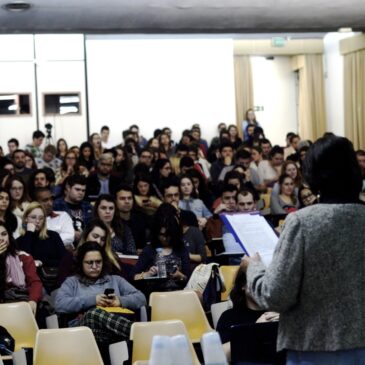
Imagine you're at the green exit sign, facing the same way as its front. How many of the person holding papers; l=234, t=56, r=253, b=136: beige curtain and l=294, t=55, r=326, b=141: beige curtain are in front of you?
1

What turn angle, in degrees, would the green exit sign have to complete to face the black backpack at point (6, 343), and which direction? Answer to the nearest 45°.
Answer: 0° — it already faces it

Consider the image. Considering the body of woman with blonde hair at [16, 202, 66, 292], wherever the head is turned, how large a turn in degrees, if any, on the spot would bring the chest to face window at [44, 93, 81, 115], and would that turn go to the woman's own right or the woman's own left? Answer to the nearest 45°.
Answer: approximately 180°

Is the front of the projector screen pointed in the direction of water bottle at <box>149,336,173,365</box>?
yes

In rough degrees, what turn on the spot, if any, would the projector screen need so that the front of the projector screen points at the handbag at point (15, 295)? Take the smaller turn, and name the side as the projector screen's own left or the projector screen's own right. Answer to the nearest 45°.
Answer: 0° — it already faces it

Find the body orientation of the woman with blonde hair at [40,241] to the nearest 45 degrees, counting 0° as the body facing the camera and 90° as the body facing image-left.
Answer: approximately 0°

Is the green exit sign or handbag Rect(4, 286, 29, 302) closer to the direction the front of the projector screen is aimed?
the handbag

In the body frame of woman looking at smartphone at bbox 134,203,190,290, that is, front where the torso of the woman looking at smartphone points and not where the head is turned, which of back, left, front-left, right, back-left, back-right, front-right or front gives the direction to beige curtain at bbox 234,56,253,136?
back

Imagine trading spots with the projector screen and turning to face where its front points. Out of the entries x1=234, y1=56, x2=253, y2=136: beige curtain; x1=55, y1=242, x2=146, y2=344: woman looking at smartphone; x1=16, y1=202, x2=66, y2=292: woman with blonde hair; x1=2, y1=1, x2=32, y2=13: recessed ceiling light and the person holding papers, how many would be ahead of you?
4

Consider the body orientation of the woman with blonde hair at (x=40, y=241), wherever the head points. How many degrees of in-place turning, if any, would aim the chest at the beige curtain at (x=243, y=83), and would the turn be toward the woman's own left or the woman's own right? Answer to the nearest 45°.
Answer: approximately 180°
